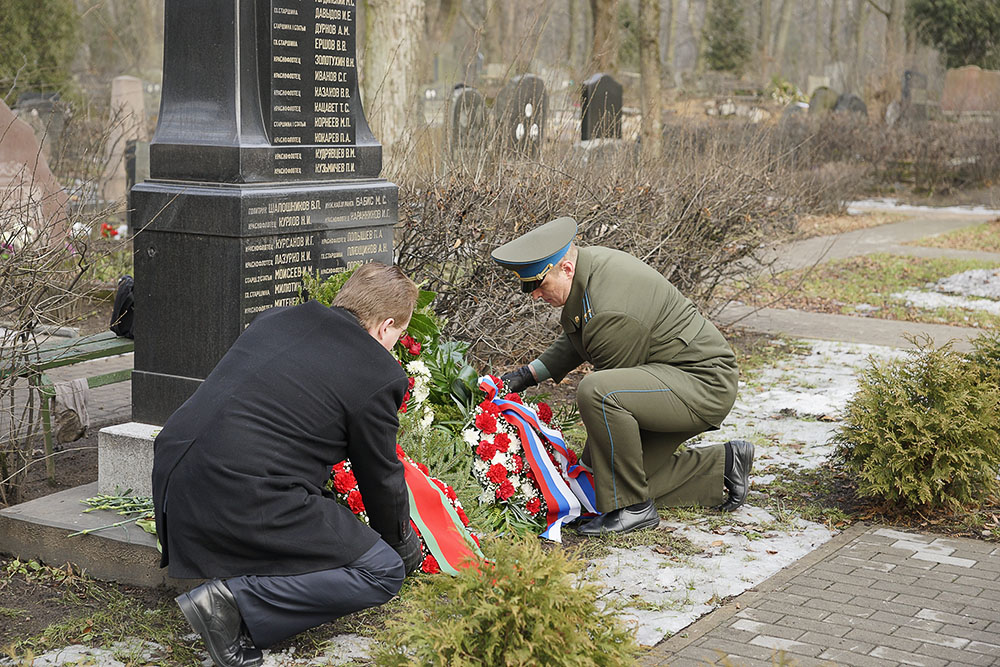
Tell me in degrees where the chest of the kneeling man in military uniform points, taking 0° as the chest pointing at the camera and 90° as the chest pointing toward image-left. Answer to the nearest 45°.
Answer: approximately 90°

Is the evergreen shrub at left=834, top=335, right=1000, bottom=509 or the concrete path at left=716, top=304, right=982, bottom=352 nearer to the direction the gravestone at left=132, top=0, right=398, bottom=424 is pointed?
the evergreen shrub

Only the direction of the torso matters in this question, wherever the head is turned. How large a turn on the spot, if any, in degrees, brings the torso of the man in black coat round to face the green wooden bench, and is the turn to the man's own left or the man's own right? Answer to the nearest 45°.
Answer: approximately 90° to the man's own left

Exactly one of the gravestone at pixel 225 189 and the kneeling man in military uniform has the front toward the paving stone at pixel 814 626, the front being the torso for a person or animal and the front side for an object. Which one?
the gravestone

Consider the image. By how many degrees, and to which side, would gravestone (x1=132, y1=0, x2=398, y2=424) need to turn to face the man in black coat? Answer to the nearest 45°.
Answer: approximately 45° to its right

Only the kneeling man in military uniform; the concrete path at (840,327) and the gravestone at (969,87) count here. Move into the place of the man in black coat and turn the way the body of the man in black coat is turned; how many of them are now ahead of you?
3

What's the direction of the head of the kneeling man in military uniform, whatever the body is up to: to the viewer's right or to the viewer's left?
to the viewer's left

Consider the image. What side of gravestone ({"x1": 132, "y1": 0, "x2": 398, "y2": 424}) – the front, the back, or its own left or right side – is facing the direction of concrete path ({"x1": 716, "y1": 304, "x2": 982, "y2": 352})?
left

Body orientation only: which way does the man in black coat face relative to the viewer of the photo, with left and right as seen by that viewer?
facing away from the viewer and to the right of the viewer
